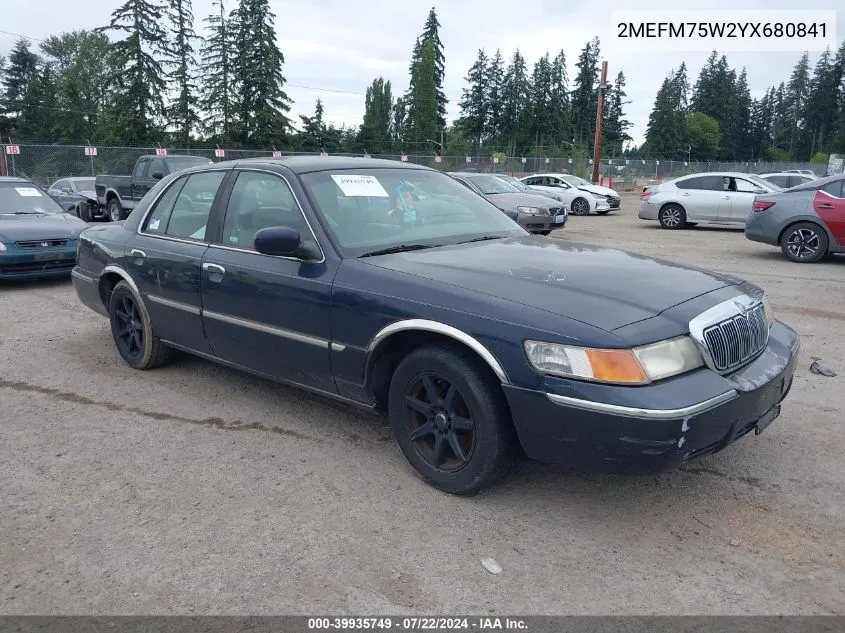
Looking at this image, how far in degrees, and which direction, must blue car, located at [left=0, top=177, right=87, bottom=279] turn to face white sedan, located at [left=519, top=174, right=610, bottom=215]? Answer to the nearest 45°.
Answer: approximately 90° to its left

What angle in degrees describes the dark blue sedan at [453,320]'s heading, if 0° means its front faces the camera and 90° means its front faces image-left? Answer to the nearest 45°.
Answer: approximately 315°

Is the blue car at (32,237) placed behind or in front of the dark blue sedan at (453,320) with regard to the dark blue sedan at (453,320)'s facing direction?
behind

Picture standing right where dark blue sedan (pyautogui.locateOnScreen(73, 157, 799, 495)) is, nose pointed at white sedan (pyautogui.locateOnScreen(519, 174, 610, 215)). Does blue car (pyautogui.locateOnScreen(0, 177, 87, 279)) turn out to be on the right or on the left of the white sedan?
left

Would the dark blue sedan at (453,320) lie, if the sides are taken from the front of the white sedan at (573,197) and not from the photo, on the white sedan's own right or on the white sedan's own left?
on the white sedan's own right

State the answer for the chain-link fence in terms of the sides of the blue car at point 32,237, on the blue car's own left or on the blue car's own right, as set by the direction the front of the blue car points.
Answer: on the blue car's own left

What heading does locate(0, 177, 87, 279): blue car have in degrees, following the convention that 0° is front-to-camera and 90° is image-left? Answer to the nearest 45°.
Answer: approximately 315°

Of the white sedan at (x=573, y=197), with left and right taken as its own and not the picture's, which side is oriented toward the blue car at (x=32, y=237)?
right

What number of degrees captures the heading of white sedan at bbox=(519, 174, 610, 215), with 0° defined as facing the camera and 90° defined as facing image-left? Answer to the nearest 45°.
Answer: approximately 315°

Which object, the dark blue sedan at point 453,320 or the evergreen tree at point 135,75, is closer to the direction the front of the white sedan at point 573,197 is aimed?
the dark blue sedan

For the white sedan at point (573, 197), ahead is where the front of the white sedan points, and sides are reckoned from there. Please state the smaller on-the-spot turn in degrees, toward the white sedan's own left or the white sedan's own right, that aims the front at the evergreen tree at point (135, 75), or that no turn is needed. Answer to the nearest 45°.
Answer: approximately 180°

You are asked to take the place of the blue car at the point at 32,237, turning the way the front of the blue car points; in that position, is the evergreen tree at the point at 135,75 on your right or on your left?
on your left
